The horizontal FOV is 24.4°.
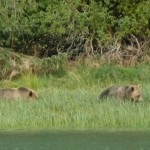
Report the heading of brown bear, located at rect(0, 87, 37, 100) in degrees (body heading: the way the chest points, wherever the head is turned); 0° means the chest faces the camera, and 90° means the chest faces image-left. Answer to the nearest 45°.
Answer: approximately 270°

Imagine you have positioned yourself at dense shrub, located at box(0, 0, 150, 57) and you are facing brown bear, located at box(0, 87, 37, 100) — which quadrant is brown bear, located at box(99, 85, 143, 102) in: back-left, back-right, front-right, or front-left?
front-left

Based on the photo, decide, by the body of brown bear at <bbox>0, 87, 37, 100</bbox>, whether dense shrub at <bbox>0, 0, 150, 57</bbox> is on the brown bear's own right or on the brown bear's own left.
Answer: on the brown bear's own left

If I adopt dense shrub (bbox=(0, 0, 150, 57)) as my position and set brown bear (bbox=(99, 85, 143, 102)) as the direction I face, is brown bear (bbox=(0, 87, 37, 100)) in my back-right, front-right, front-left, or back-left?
front-right

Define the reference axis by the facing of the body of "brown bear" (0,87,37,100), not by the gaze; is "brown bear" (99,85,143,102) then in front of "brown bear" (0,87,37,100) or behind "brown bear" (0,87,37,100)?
in front
